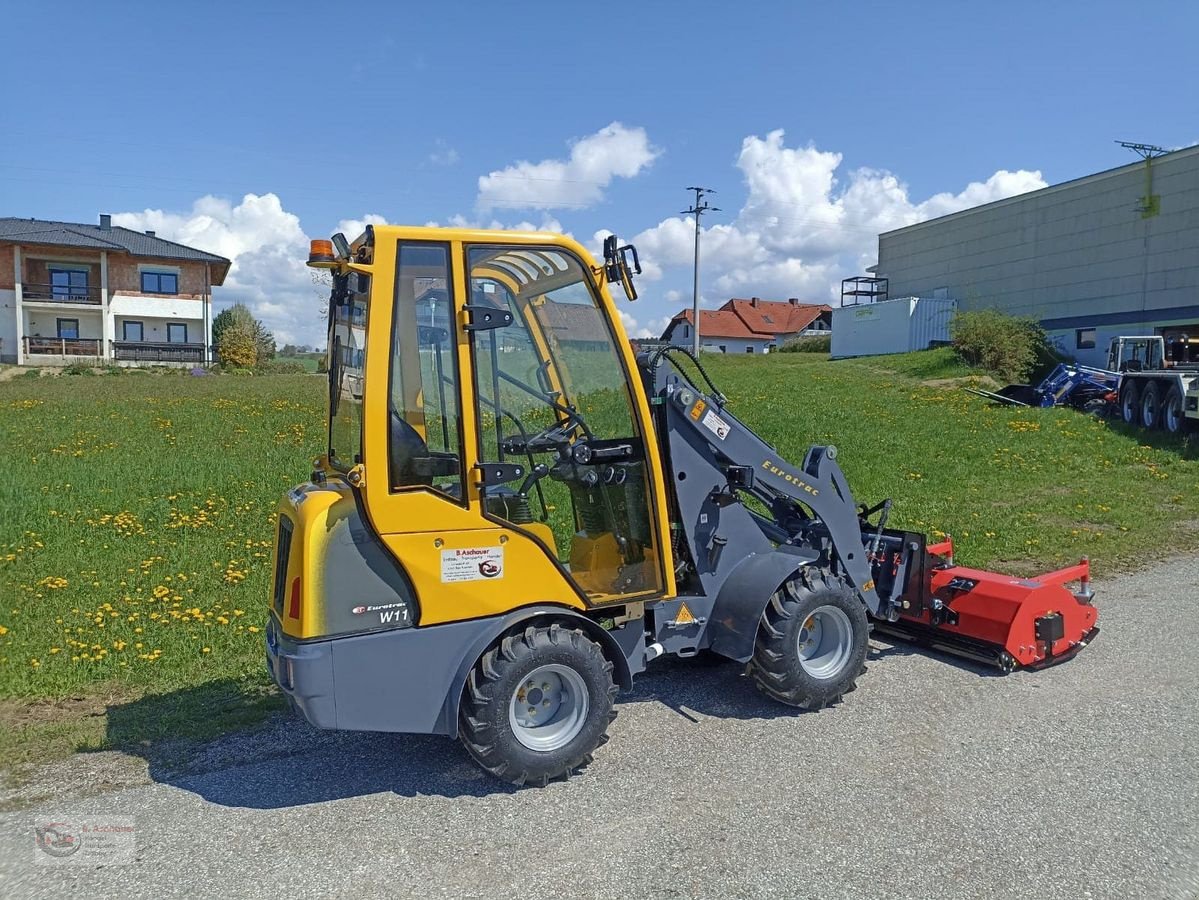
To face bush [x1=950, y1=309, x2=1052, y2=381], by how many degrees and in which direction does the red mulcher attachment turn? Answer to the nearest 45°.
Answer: approximately 45° to its left

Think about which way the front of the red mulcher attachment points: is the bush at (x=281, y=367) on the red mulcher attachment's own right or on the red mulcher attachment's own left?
on the red mulcher attachment's own left

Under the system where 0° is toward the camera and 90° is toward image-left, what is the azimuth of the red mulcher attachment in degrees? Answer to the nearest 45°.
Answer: approximately 225°

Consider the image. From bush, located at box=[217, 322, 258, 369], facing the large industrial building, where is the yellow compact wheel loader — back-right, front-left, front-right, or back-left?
front-right

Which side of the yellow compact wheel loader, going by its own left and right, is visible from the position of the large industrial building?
front

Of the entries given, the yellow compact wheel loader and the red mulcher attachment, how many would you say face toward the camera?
0

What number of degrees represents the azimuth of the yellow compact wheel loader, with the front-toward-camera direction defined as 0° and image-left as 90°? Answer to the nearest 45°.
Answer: approximately 225°

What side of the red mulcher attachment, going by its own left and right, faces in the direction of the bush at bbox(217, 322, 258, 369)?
left

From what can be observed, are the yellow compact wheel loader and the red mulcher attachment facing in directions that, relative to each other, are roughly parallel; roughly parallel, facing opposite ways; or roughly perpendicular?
roughly parallel

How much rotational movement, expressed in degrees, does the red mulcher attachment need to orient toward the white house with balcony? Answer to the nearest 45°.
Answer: approximately 90° to its left

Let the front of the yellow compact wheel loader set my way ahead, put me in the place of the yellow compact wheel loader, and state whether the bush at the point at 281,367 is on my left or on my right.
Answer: on my left

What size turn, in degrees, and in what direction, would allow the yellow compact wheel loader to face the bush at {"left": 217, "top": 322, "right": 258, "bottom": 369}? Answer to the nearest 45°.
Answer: approximately 90° to its left

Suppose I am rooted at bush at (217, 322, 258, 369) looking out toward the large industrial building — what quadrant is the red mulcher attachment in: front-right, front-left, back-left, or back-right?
front-right

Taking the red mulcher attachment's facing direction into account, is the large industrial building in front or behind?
in front
